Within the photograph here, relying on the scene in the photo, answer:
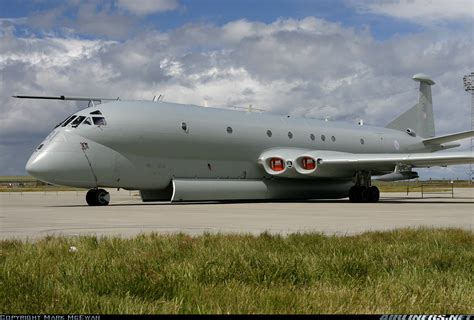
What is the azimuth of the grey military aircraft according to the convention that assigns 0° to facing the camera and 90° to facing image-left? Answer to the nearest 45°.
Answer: approximately 45°
